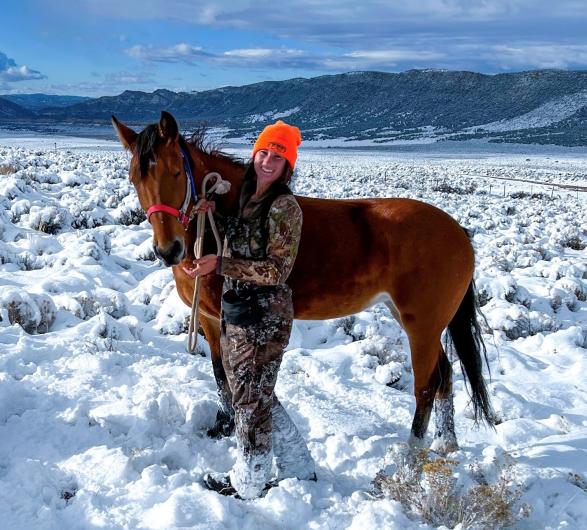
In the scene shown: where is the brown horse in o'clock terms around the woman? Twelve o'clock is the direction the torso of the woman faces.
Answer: The brown horse is roughly at 6 o'clock from the woman.

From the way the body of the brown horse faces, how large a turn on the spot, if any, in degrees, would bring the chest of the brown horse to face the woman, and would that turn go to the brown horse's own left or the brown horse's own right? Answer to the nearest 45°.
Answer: approximately 45° to the brown horse's own left

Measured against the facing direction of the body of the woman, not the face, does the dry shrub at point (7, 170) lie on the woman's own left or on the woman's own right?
on the woman's own right

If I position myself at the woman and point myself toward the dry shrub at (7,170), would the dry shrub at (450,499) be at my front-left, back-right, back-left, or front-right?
back-right

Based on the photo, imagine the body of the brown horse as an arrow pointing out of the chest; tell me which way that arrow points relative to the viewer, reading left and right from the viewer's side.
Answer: facing to the left of the viewer

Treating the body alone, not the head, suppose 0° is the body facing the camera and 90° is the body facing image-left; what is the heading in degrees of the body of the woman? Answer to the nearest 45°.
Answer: approximately 45°

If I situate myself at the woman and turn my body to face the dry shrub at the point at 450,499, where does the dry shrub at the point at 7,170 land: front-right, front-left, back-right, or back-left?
back-left

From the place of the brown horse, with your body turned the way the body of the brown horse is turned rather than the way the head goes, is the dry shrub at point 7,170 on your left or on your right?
on your right

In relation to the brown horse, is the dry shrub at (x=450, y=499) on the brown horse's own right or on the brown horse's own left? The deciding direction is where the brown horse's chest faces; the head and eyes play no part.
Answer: on the brown horse's own left
